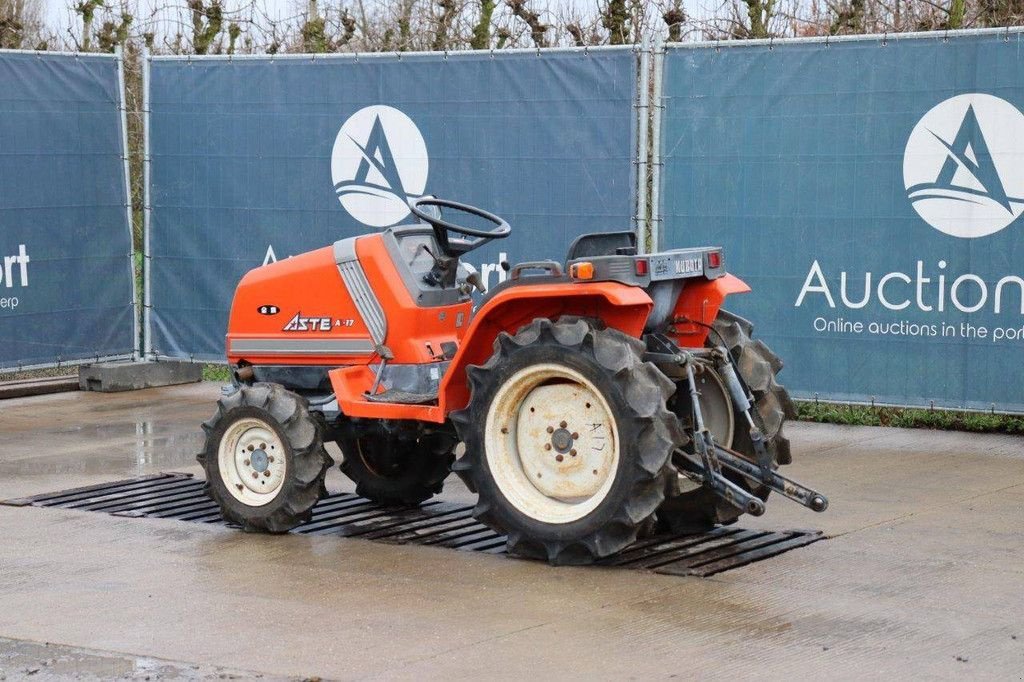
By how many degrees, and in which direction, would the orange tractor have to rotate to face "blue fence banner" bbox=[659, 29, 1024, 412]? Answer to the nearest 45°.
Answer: approximately 90° to its right

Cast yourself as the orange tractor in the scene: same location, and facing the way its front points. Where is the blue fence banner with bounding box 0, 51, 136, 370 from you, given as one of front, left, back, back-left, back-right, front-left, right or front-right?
front

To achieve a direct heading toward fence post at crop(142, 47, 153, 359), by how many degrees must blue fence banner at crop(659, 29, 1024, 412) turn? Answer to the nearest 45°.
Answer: approximately 90° to its right

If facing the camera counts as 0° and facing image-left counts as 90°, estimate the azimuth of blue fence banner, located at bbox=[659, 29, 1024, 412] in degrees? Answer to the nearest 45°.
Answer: approximately 0°

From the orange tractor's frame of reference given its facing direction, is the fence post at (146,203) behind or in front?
in front

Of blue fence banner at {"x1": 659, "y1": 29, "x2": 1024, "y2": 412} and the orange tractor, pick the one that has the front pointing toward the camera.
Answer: the blue fence banner

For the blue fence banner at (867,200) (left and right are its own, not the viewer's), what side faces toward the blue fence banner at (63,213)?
right

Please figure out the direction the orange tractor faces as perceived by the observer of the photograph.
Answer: facing away from the viewer and to the left of the viewer

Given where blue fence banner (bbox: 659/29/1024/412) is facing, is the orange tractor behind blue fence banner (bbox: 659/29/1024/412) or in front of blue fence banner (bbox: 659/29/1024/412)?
in front

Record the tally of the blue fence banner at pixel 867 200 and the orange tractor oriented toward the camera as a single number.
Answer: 1

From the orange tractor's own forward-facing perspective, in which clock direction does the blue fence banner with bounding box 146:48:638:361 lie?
The blue fence banner is roughly at 1 o'clock from the orange tractor.

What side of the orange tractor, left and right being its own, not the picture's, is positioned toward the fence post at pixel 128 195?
front

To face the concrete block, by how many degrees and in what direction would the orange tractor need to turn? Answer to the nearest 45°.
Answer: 0° — it already faces it
